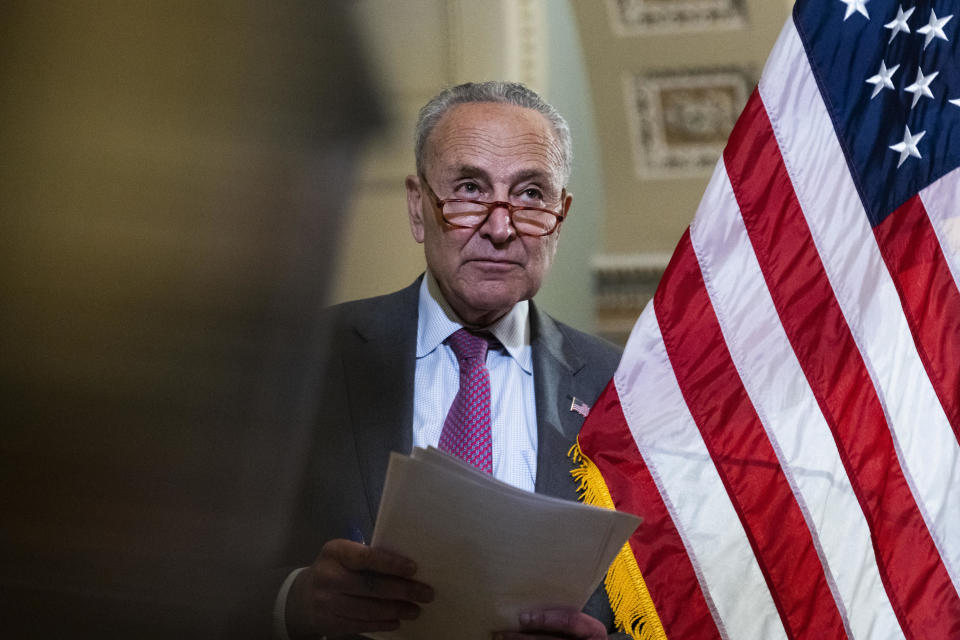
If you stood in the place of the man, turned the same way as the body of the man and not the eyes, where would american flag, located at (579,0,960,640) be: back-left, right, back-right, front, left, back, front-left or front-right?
front-left

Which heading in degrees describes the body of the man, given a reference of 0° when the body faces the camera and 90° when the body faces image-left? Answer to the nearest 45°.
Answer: approximately 0°
